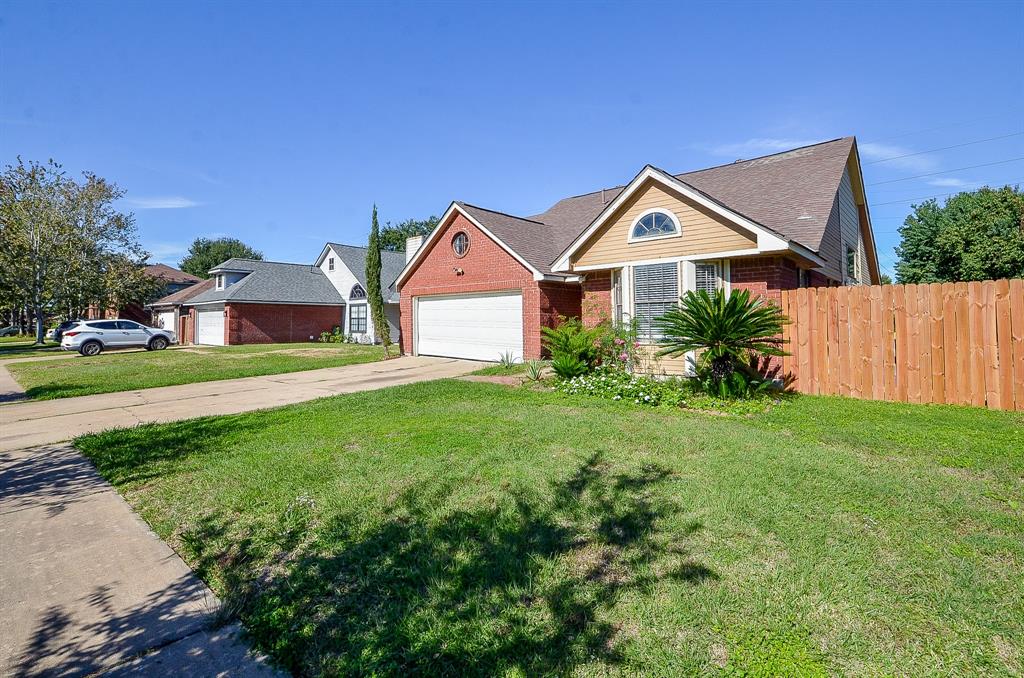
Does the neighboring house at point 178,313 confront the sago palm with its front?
no

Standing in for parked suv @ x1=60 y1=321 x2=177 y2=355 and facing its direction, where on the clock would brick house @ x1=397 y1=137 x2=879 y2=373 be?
The brick house is roughly at 2 o'clock from the parked suv.

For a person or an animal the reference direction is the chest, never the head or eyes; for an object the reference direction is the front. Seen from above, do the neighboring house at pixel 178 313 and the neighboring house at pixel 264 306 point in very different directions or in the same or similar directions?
same or similar directions

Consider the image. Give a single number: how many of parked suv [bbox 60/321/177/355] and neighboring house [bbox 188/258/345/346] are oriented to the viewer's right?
1

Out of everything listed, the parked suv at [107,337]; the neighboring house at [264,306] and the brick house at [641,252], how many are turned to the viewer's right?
1

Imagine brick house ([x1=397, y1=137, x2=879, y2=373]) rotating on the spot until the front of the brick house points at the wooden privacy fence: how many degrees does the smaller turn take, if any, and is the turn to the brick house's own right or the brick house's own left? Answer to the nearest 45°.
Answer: approximately 90° to the brick house's own left

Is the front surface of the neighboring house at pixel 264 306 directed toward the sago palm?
no

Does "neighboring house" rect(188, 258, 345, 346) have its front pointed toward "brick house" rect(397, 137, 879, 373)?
no

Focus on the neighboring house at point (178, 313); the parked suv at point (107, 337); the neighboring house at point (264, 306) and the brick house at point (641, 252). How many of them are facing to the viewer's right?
1

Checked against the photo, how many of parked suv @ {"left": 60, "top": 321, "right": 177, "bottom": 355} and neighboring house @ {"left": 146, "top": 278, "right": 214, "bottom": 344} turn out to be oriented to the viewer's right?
1
